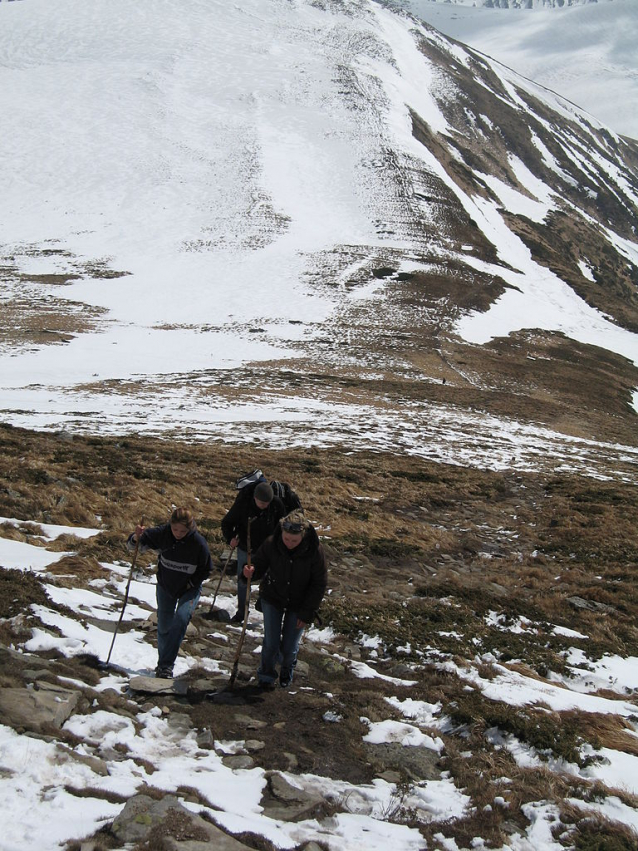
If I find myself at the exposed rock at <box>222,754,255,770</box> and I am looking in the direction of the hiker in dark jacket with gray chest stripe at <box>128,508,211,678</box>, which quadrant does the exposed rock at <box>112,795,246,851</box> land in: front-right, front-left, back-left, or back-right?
back-left

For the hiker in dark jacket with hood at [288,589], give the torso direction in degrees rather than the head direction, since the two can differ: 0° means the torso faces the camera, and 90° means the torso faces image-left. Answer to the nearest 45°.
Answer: approximately 0°

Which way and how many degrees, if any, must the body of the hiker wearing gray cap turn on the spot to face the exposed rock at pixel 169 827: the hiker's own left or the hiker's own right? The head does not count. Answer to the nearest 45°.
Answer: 0° — they already face it

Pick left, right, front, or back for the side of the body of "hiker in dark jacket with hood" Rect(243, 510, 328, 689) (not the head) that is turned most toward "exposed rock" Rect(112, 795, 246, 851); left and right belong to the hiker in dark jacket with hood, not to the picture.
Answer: front

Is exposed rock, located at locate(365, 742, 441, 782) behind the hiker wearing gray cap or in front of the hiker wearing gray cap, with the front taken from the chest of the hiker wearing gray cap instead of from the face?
in front

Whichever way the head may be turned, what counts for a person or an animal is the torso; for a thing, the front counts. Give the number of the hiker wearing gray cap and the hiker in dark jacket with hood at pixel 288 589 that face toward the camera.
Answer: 2

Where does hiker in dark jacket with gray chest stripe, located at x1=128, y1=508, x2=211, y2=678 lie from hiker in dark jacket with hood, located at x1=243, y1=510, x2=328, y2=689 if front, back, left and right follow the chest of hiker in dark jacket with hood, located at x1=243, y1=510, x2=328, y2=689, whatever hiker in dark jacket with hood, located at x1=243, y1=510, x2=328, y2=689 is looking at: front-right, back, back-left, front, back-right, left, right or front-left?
right

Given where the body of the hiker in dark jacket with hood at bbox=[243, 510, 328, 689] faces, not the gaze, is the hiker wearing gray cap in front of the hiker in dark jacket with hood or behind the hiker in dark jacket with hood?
behind

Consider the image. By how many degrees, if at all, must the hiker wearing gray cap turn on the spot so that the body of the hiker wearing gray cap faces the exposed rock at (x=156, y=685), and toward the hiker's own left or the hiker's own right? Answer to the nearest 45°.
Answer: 0° — they already face it

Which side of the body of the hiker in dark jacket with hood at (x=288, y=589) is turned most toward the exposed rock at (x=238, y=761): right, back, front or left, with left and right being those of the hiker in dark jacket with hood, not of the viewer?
front

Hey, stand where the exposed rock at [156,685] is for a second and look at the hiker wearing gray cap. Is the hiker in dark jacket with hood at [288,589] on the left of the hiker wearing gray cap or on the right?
right
